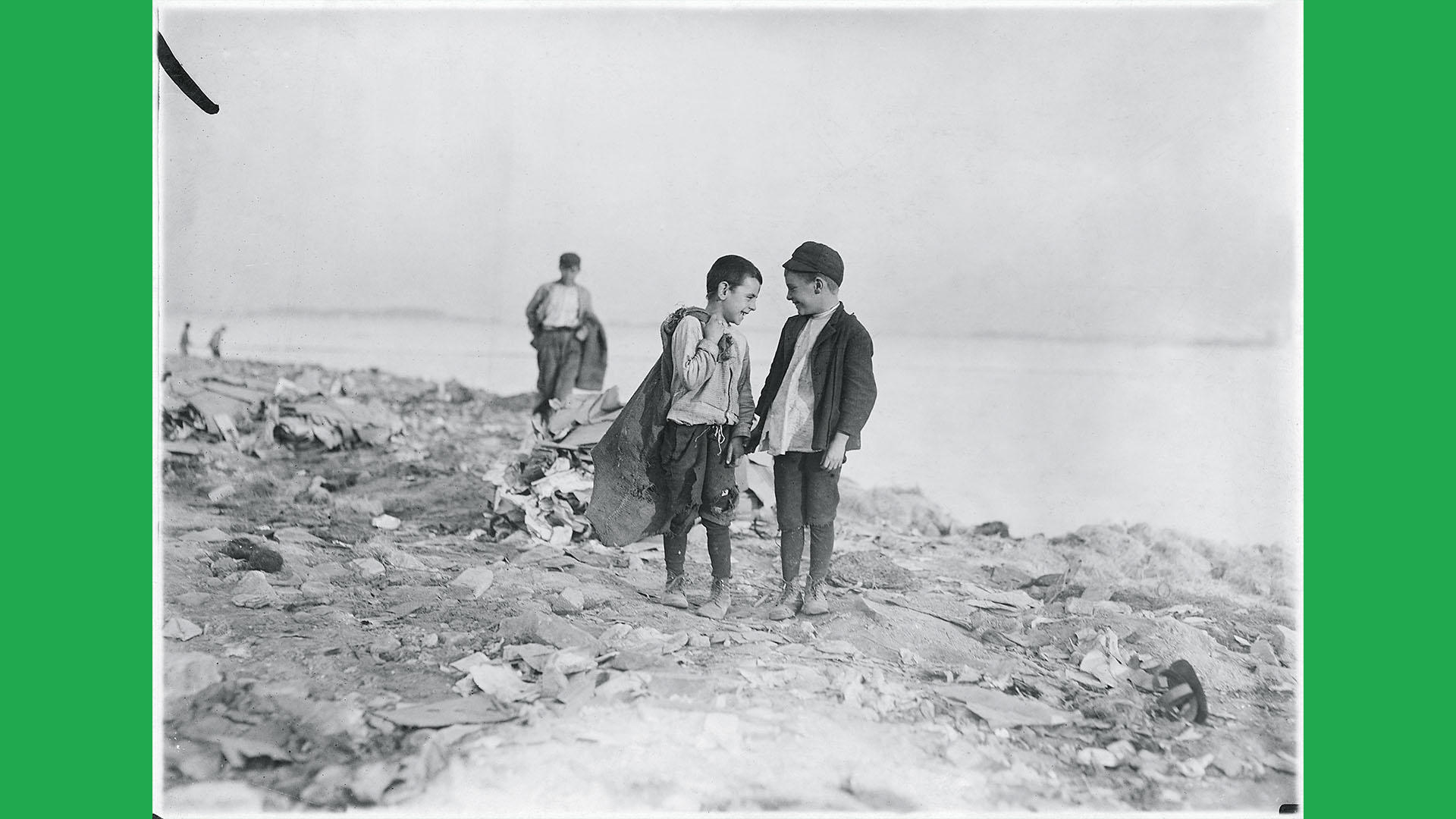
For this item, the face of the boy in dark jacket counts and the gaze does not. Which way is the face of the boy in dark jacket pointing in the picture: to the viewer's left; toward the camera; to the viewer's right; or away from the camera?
to the viewer's left

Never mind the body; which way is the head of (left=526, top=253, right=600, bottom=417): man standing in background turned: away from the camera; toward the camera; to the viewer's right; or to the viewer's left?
toward the camera

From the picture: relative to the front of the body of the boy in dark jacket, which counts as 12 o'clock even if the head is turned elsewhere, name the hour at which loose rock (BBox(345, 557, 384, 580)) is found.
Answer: The loose rock is roughly at 2 o'clock from the boy in dark jacket.

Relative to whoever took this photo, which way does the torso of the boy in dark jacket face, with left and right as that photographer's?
facing the viewer and to the left of the viewer

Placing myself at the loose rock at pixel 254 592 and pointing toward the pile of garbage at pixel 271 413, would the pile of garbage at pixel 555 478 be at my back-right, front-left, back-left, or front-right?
front-right

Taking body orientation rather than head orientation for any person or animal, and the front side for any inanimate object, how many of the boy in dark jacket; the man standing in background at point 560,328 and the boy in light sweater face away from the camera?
0

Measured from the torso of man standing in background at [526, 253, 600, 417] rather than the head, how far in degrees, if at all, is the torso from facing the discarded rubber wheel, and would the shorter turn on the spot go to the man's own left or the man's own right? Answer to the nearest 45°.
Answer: approximately 45° to the man's own left

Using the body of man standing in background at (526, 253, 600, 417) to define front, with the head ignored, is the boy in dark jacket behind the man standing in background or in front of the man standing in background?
in front

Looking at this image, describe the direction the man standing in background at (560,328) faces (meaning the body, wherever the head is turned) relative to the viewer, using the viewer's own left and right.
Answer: facing the viewer

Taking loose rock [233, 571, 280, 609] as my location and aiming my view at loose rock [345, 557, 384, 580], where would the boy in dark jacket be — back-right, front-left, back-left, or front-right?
front-right

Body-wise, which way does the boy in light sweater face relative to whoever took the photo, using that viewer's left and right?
facing the viewer and to the right of the viewer
